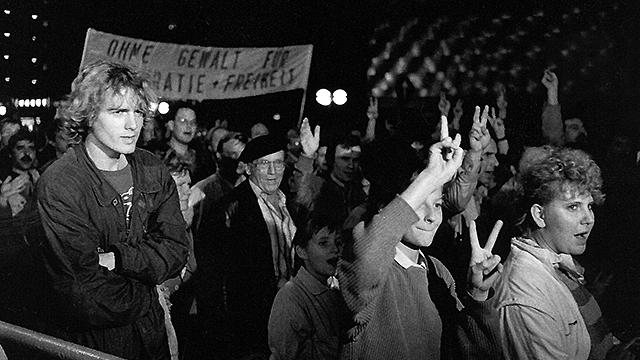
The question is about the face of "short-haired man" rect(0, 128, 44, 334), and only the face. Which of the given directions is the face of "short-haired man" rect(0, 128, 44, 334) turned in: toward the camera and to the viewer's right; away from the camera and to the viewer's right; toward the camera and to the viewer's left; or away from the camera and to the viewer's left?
toward the camera and to the viewer's right

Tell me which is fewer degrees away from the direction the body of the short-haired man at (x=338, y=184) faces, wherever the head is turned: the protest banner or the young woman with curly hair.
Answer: the young woman with curly hair

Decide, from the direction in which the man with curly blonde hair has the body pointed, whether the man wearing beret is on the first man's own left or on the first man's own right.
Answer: on the first man's own left

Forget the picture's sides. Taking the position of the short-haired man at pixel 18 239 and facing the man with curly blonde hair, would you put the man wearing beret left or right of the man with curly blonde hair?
left

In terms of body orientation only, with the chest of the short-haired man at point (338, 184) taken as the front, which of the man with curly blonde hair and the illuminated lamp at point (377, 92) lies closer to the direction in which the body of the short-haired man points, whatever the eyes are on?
the man with curly blonde hair

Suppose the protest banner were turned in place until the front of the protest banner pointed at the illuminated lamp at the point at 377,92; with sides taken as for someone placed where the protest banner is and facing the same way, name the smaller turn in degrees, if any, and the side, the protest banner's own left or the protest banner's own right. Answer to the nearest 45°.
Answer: approximately 135° to the protest banner's own left

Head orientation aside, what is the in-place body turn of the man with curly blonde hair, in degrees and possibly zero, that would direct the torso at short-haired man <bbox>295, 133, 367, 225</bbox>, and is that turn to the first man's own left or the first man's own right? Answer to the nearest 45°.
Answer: approximately 90° to the first man's own left
